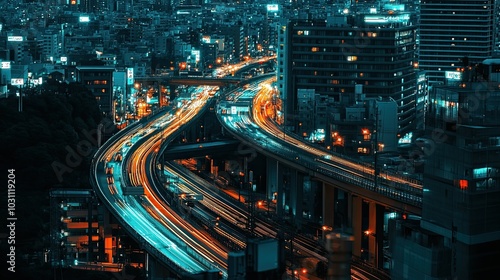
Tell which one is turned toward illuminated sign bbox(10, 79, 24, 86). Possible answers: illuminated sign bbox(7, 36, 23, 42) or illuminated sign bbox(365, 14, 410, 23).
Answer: illuminated sign bbox(7, 36, 23, 42)

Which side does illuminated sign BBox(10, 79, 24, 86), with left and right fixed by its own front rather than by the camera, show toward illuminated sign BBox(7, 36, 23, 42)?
back

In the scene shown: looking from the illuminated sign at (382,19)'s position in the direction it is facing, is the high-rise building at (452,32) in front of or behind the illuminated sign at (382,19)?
behind

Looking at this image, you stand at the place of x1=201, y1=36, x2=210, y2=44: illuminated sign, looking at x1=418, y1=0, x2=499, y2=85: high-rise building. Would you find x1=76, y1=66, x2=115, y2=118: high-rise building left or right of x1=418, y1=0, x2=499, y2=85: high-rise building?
right

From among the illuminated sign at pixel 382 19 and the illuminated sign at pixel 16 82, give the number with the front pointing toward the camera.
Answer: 2

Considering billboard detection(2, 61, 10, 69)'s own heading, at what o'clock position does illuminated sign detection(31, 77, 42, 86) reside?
The illuminated sign is roughly at 9 o'clock from the billboard.

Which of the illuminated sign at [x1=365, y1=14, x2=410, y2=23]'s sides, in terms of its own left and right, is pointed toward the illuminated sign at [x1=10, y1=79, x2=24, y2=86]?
right

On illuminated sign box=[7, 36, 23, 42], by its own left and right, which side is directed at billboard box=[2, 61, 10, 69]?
front

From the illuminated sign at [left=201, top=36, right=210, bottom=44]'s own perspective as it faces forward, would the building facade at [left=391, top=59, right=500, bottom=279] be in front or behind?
in front

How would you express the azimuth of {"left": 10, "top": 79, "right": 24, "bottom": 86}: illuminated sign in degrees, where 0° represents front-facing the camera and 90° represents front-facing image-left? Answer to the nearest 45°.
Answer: approximately 0°

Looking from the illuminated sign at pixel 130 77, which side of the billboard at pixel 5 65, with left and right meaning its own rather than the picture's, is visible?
left

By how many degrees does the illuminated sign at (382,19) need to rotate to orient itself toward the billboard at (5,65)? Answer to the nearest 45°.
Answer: approximately 90° to its right

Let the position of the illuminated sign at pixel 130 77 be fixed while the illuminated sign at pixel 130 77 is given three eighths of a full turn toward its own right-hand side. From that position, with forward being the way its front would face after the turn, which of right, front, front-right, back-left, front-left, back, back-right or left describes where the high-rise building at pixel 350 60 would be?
back
